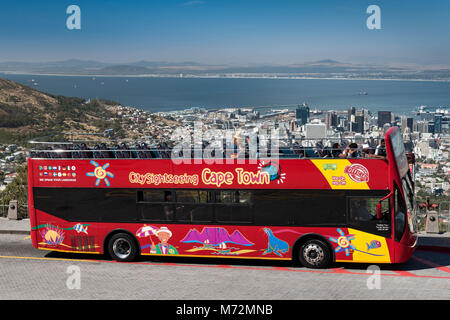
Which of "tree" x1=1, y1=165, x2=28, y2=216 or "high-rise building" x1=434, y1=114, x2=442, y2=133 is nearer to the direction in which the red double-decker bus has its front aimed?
the high-rise building

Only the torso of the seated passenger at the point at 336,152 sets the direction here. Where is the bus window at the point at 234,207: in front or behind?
behind

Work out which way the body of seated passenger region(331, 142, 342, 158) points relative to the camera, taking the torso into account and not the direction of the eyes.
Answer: to the viewer's right

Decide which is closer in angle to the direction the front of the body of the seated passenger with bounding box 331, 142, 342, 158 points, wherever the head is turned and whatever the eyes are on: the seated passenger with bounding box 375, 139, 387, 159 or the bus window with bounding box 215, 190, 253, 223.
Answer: the seated passenger

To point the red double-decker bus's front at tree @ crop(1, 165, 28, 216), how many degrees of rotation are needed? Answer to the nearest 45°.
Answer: approximately 135° to its left

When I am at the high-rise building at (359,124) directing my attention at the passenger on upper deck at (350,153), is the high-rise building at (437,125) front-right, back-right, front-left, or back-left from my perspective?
back-left

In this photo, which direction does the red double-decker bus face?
to the viewer's right
